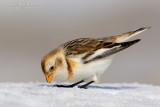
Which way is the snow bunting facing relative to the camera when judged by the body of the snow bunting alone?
to the viewer's left
